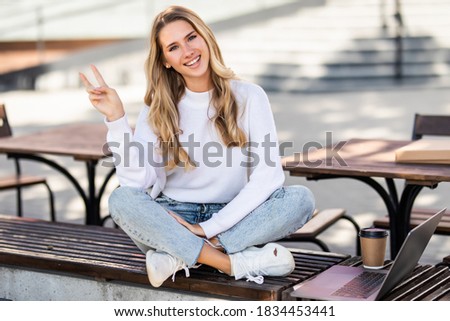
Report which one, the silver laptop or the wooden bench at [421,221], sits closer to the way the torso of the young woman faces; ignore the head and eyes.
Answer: the silver laptop

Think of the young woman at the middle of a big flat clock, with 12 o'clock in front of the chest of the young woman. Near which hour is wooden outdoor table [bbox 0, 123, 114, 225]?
The wooden outdoor table is roughly at 5 o'clock from the young woman.

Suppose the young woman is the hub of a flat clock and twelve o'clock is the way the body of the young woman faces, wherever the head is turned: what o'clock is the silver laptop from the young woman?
The silver laptop is roughly at 10 o'clock from the young woman.

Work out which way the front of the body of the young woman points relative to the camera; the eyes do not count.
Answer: toward the camera

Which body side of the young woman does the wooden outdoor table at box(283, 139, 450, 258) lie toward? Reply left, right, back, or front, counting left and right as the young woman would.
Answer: left

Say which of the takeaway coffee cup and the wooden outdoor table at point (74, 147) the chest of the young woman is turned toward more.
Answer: the takeaway coffee cup

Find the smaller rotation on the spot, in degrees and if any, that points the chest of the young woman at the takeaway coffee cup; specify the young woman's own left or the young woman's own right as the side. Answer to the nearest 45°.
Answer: approximately 90° to the young woman's own left
